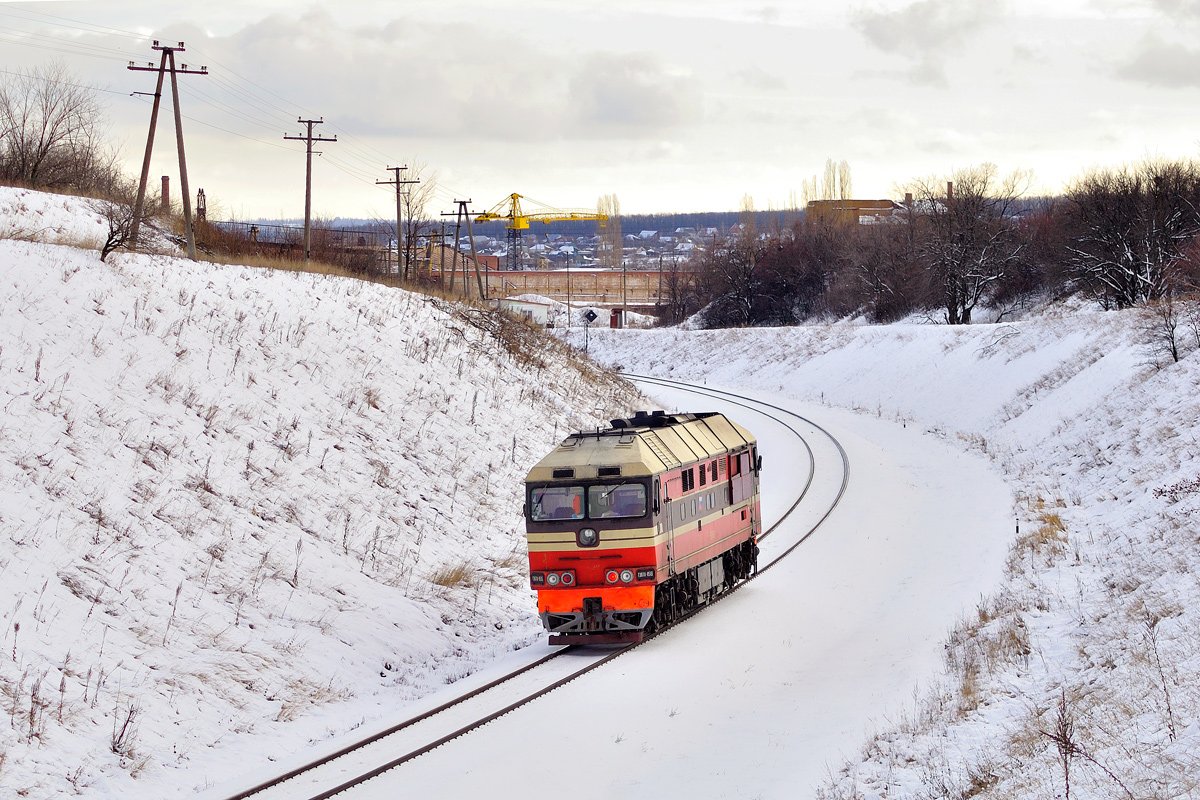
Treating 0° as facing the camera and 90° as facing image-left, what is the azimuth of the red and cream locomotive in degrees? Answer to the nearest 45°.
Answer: approximately 45°
